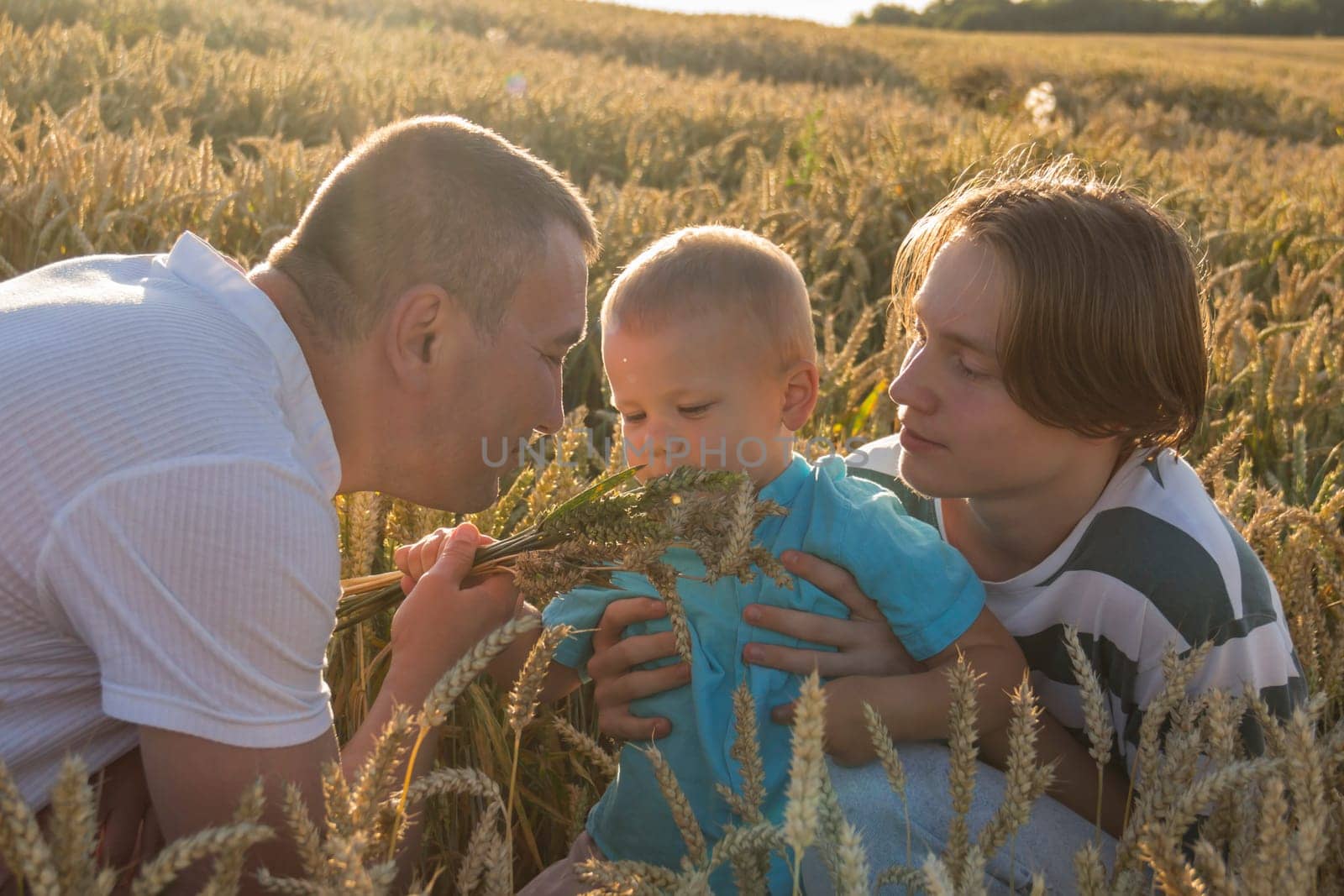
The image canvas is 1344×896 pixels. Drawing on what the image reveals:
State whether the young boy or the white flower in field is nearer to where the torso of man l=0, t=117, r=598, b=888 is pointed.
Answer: the young boy

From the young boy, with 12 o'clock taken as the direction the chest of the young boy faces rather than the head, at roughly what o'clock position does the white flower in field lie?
The white flower in field is roughly at 5 o'clock from the young boy.

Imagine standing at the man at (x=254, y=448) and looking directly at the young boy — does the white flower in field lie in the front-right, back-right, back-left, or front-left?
front-left

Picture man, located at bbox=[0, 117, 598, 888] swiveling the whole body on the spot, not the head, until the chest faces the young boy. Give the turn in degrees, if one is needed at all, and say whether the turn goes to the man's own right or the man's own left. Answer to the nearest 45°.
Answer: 0° — they already face them

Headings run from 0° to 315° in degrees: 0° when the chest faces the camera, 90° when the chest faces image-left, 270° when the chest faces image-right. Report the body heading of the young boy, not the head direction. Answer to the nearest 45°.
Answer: approximately 45°

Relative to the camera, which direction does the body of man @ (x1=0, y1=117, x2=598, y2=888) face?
to the viewer's right

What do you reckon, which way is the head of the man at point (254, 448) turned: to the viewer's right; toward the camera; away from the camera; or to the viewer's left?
to the viewer's right

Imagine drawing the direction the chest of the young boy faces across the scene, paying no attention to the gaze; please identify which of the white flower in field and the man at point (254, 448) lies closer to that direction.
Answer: the man

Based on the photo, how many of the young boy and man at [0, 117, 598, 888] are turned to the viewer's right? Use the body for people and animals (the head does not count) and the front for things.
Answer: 1

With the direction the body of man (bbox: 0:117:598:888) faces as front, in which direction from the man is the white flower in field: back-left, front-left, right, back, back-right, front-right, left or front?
front-left

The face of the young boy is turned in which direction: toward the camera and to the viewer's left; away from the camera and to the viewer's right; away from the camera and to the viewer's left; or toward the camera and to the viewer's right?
toward the camera and to the viewer's left
